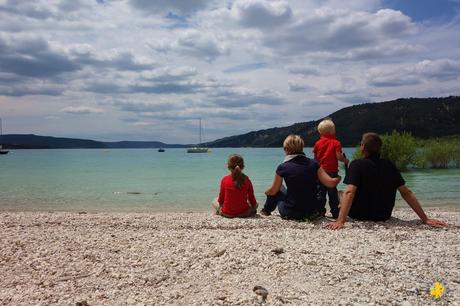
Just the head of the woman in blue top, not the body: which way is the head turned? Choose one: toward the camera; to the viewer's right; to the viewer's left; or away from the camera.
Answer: away from the camera

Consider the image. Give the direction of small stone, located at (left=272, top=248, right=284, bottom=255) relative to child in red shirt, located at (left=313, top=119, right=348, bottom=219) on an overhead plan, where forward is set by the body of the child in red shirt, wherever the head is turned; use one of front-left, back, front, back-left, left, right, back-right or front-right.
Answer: back

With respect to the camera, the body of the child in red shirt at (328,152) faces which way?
away from the camera

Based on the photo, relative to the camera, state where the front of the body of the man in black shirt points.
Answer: away from the camera

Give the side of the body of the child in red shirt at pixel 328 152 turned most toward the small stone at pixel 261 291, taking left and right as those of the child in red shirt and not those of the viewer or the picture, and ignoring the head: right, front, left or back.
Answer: back

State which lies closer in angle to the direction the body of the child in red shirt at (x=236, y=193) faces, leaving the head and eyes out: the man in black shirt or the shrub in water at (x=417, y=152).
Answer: the shrub in water

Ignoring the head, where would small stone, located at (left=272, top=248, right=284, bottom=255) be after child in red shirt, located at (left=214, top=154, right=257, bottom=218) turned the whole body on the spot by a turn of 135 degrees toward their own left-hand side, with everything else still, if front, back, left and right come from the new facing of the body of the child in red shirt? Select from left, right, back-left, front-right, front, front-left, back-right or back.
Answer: front-left

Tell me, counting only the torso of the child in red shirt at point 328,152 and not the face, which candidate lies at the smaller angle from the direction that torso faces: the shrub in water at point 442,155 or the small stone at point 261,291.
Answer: the shrub in water

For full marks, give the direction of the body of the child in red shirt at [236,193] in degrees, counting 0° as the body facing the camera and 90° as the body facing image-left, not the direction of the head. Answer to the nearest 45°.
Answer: approximately 180°

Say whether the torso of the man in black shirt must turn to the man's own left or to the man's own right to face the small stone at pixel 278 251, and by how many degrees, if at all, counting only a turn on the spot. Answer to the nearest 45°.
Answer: approximately 180°

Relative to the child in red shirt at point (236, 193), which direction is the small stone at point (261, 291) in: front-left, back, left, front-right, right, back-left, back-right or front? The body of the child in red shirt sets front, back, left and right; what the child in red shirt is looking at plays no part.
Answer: back
